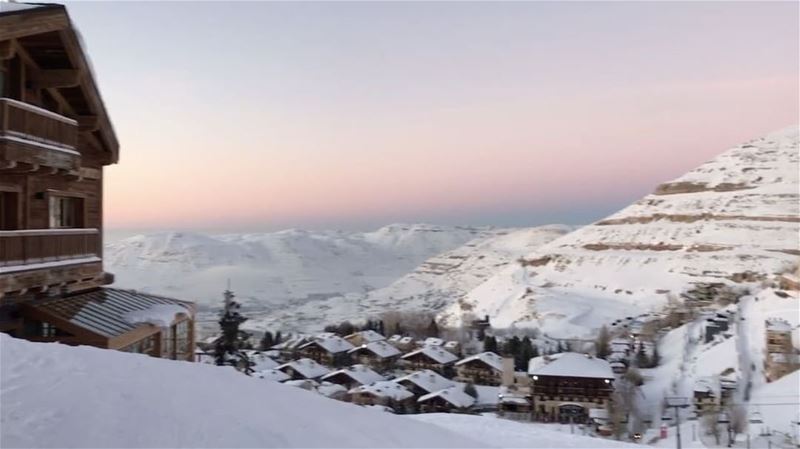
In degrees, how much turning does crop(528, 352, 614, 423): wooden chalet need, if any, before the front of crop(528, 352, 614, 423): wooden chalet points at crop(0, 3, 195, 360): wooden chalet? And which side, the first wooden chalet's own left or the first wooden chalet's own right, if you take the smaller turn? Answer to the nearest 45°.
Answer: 0° — it already faces it

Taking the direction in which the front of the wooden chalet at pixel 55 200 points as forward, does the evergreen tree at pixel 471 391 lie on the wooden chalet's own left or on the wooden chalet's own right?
on the wooden chalet's own left

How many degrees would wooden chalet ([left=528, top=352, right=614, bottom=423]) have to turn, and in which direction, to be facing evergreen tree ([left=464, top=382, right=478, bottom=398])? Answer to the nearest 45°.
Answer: approximately 90° to its right

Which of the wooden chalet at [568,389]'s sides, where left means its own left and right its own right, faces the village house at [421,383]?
right

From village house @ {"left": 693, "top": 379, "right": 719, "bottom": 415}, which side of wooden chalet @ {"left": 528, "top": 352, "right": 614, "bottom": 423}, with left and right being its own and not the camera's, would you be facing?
left

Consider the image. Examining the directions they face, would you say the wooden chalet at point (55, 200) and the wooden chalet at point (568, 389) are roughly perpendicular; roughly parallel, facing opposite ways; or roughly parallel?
roughly perpendicular

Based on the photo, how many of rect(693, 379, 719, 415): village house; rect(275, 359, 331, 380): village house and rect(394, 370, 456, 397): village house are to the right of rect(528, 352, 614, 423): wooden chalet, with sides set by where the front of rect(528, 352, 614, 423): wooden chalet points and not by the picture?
2

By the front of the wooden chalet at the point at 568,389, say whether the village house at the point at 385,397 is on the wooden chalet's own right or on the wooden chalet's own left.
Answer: on the wooden chalet's own right

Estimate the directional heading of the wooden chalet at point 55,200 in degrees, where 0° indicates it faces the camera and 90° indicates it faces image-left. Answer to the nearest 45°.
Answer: approximately 315°

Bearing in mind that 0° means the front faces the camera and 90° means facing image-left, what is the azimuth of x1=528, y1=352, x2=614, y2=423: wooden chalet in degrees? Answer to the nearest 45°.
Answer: approximately 0°

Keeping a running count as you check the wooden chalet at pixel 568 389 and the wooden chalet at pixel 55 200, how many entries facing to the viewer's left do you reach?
0
